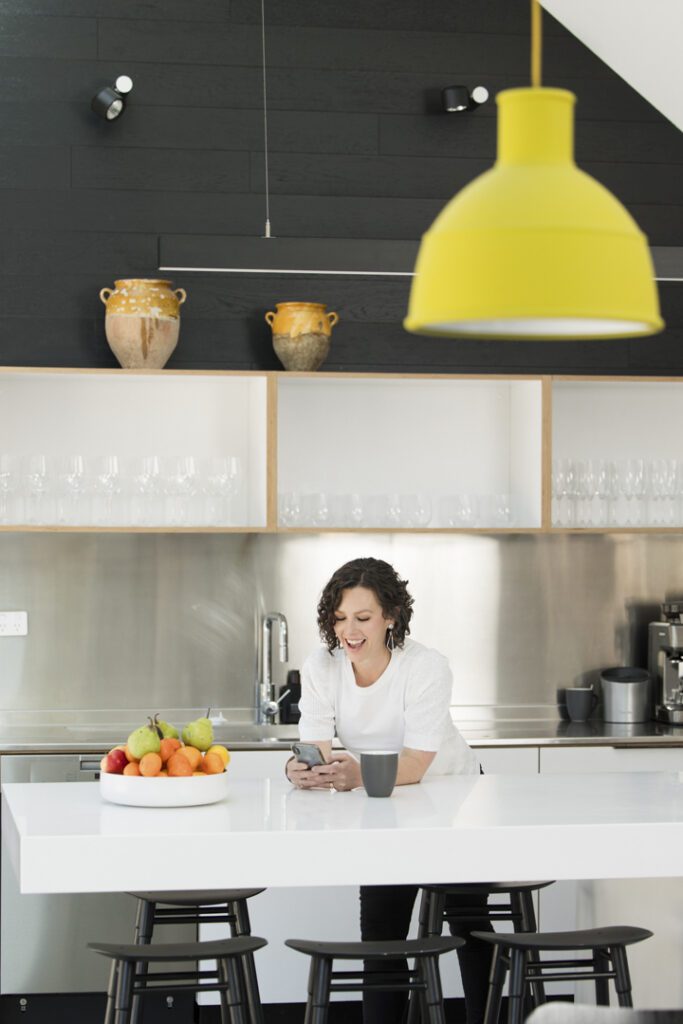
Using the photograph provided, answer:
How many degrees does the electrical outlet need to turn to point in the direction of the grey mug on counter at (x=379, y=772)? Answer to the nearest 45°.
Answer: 0° — it already faces it

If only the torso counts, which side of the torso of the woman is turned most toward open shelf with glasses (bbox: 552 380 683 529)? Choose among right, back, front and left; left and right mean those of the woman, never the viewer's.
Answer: back

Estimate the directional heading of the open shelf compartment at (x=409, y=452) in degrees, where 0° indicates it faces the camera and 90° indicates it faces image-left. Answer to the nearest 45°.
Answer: approximately 0°

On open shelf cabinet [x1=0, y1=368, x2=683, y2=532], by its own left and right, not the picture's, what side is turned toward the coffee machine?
left

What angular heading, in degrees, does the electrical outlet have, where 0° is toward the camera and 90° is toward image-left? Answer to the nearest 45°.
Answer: approximately 0°

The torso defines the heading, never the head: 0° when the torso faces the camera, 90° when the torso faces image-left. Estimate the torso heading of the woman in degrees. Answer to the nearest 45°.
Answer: approximately 45°

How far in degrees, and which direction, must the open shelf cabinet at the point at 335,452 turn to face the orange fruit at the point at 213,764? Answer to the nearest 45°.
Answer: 0° — it already faces it
